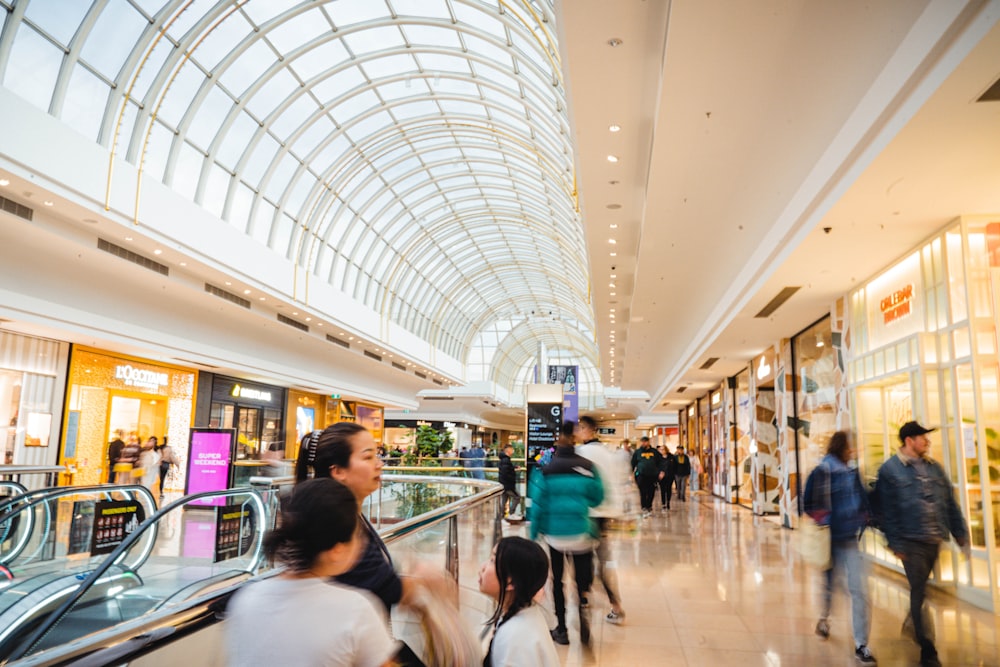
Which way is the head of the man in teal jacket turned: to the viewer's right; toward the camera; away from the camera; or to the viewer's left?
away from the camera

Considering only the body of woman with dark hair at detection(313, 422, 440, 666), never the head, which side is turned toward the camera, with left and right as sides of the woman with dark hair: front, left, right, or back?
right

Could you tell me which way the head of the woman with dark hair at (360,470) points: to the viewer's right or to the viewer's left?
to the viewer's right

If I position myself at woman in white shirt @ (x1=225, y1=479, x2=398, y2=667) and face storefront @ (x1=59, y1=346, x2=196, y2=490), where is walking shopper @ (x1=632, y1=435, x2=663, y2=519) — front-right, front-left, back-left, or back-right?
front-right

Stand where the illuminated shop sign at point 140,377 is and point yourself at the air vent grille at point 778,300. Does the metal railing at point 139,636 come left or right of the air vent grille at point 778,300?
right

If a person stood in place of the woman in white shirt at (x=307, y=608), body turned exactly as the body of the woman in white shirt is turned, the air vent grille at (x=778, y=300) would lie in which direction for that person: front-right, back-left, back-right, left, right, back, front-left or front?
front

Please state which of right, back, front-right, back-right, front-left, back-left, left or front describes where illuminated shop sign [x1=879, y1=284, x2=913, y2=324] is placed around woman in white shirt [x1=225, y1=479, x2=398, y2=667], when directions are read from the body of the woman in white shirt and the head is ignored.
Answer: front

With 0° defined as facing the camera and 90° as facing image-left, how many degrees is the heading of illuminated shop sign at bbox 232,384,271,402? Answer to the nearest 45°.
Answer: approximately 315°

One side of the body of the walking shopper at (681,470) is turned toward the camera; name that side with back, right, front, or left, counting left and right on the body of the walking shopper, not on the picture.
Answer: front

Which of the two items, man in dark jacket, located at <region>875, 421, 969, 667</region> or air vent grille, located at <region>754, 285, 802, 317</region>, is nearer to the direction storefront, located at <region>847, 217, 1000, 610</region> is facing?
the man in dark jacket

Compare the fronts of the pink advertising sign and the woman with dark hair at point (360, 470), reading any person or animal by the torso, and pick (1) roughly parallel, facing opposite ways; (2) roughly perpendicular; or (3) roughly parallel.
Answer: roughly perpendicular

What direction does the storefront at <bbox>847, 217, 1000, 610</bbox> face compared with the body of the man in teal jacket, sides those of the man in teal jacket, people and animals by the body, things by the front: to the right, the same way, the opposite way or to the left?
to the left

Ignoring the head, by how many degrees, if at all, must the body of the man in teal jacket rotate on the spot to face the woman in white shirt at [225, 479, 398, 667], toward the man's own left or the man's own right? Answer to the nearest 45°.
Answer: approximately 180°

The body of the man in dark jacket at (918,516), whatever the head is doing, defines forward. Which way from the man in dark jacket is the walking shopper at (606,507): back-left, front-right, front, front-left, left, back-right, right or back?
back-right

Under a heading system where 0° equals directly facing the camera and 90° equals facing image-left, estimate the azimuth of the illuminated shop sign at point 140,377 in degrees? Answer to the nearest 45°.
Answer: approximately 315°

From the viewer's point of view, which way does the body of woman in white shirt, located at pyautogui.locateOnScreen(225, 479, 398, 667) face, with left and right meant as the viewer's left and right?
facing away from the viewer and to the right of the viewer

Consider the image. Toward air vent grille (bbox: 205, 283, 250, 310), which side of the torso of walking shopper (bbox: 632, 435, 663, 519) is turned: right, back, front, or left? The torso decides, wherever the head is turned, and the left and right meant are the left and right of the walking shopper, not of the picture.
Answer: right
